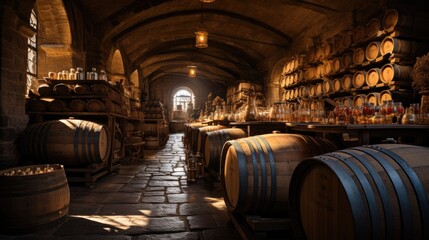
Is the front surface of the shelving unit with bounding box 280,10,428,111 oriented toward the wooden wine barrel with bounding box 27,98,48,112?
yes

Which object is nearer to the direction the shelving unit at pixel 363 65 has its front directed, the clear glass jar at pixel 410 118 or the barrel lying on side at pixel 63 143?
the barrel lying on side

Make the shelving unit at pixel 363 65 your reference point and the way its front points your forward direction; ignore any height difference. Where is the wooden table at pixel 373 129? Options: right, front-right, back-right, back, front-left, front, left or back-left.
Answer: front-left

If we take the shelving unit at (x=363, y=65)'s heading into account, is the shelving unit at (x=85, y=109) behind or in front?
in front

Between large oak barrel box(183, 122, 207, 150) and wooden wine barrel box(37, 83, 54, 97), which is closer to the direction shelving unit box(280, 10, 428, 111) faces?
the wooden wine barrel

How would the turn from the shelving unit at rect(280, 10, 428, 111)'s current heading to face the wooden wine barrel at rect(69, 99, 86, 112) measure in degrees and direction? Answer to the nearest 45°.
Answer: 0° — it already faces it

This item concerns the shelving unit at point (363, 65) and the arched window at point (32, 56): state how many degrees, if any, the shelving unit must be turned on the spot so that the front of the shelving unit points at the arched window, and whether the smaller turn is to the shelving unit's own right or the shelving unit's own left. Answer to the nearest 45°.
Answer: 0° — it already faces it

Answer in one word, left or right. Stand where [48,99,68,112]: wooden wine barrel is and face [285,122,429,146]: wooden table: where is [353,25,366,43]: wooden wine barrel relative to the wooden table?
left

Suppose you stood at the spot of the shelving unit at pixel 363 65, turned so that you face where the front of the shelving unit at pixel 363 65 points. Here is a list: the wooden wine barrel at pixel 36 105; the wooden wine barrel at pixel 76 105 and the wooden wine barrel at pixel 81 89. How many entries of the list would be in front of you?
3

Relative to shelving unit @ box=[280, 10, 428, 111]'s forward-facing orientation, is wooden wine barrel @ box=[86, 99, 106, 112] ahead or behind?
ahead

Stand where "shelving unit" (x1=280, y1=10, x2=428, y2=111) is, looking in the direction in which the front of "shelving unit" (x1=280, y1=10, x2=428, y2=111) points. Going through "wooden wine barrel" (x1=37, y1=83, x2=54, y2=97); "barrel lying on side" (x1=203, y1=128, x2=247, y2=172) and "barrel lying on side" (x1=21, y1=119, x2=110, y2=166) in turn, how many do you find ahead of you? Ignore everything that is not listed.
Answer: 3

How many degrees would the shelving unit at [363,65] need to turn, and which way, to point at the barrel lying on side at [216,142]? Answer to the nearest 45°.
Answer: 0° — it already faces it

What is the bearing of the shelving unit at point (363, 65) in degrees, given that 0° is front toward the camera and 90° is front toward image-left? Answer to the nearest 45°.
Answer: approximately 45°
